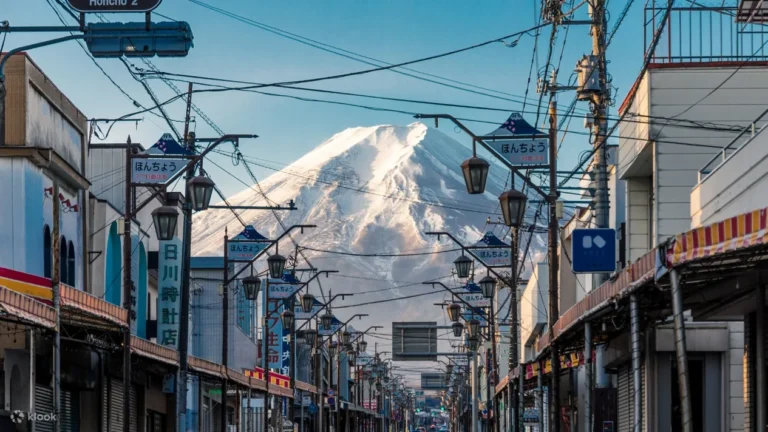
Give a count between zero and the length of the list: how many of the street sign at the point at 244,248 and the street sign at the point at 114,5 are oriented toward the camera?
2

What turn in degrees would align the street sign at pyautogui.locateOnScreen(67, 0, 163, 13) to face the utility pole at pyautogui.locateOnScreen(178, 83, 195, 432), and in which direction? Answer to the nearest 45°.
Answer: approximately 180°

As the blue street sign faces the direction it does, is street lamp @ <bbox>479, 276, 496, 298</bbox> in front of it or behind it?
behind

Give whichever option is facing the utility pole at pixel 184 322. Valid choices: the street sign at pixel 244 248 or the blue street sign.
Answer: the street sign

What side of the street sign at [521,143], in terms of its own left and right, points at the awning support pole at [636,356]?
front

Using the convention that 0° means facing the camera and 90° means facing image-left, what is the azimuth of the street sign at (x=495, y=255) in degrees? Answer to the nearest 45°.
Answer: approximately 0°
